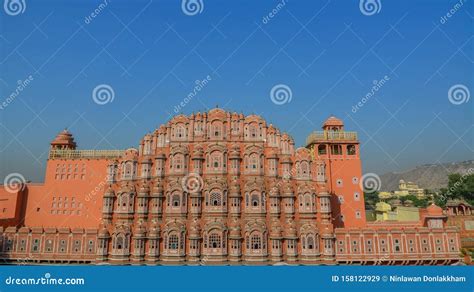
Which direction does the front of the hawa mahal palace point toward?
toward the camera

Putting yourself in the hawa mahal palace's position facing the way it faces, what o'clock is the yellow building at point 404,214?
The yellow building is roughly at 8 o'clock from the hawa mahal palace.
